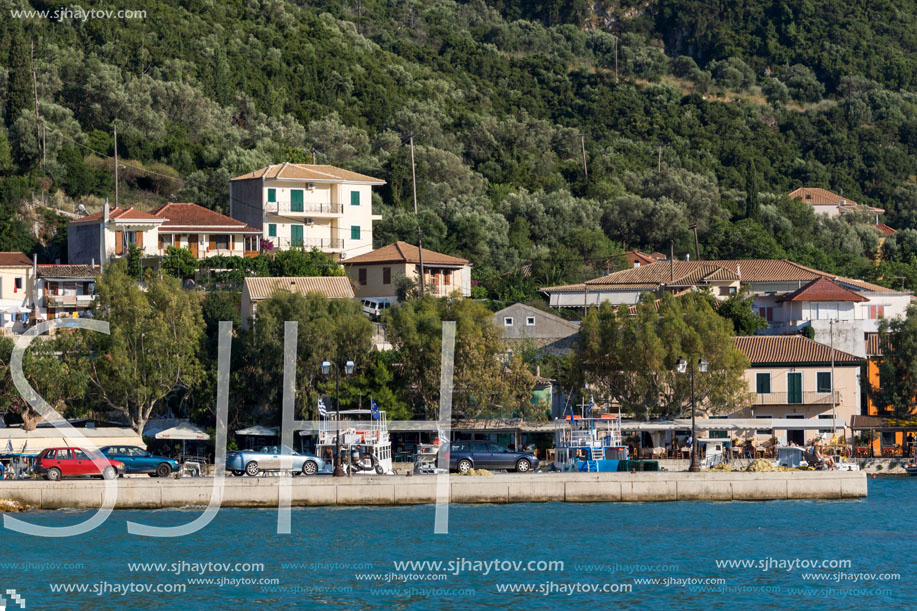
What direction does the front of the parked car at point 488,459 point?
to the viewer's right

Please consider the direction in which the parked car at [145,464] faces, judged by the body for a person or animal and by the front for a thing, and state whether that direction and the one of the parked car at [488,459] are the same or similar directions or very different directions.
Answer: same or similar directions

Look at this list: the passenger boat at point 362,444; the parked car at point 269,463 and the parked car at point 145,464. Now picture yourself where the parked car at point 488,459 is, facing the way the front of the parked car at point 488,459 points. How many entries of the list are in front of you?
0

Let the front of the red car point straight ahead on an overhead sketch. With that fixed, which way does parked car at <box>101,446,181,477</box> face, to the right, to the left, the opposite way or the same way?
the same way

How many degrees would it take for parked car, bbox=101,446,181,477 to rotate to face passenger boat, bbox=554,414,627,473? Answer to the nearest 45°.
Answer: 0° — it already faces it

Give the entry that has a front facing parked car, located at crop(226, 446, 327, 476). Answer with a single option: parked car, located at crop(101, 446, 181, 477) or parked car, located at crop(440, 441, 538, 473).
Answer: parked car, located at crop(101, 446, 181, 477)

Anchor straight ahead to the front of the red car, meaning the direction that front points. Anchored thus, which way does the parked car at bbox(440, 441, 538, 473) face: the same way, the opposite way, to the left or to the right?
the same way

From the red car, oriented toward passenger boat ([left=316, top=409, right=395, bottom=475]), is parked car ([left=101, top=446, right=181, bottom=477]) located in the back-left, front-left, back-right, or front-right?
front-left
